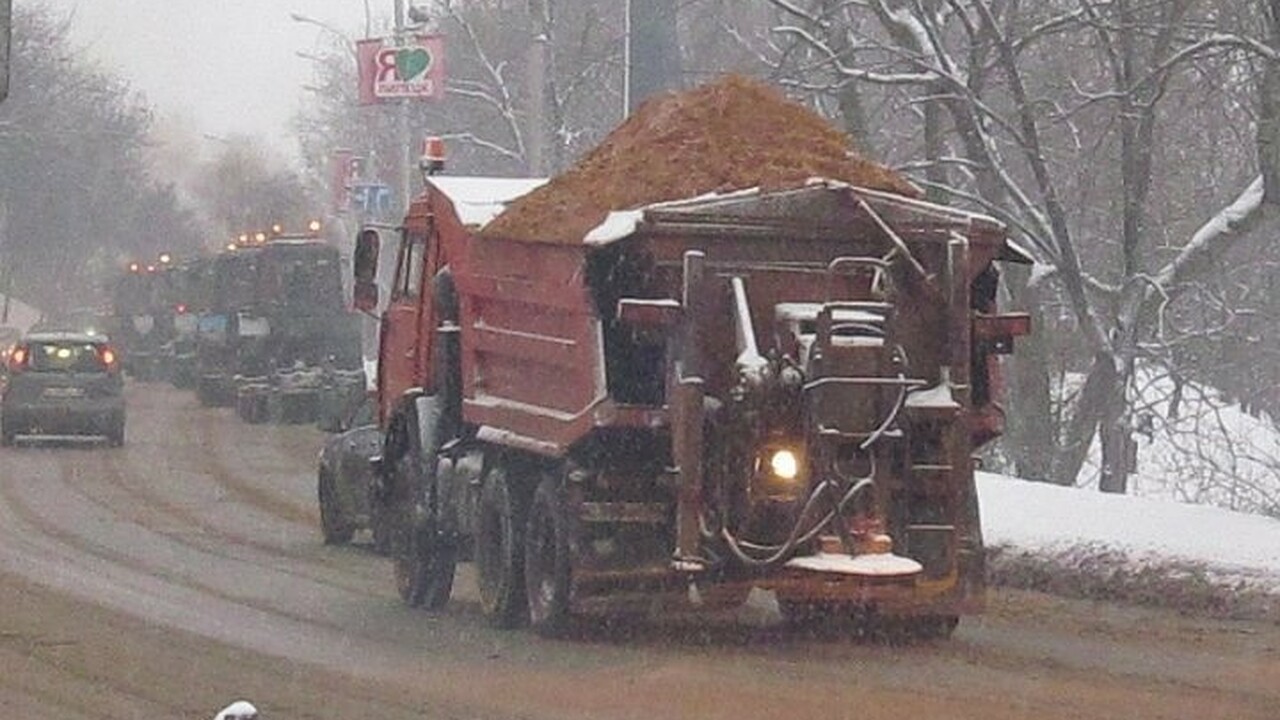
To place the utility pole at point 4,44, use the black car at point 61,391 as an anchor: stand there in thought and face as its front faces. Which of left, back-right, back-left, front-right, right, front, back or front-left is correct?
back

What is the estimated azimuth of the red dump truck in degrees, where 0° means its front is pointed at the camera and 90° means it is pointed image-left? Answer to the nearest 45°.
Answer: approximately 135°

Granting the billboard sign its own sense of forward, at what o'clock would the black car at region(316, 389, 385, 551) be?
The black car is roughly at 12 o'clock from the billboard sign.

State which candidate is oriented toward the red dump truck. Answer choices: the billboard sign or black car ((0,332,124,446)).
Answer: the billboard sign

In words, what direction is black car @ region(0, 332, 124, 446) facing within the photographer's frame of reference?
facing away from the viewer

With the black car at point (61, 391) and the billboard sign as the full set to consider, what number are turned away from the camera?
1

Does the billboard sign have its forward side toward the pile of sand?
yes

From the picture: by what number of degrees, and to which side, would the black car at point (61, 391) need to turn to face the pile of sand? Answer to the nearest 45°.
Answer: approximately 180°

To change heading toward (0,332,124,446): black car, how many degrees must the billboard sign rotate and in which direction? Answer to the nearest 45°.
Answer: approximately 90° to its right

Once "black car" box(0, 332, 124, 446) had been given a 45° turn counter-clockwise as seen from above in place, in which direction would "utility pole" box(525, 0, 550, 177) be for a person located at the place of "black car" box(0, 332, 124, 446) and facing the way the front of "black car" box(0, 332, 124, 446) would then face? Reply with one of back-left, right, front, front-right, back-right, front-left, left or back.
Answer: back
